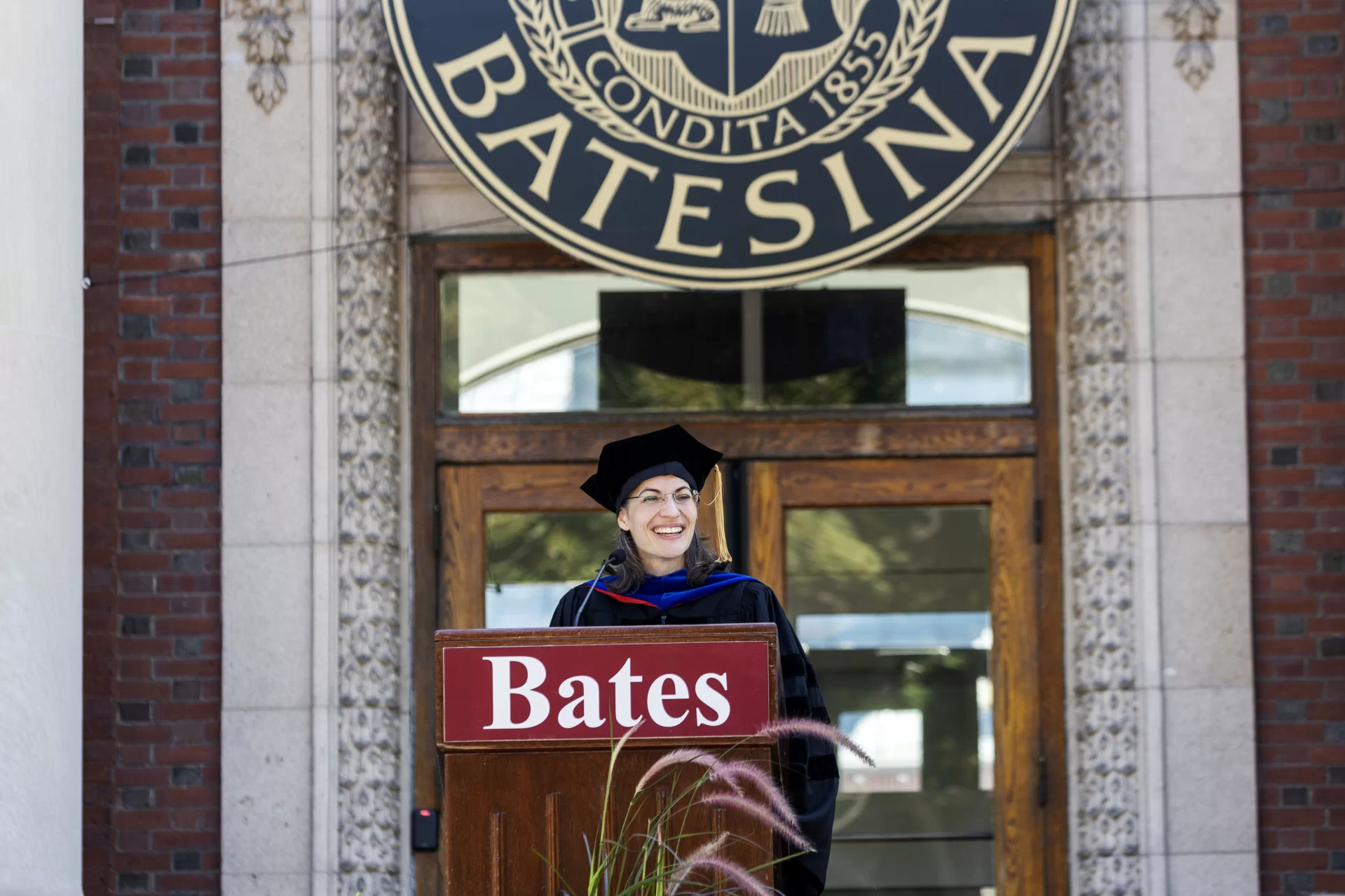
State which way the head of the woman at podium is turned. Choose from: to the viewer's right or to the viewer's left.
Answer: to the viewer's right

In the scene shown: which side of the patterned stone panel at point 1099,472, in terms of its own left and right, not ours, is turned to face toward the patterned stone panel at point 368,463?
right

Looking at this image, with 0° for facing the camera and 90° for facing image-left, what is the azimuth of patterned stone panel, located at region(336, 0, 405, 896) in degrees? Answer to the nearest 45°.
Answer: approximately 0°

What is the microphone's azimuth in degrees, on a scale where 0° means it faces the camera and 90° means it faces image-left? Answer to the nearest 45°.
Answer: approximately 225°

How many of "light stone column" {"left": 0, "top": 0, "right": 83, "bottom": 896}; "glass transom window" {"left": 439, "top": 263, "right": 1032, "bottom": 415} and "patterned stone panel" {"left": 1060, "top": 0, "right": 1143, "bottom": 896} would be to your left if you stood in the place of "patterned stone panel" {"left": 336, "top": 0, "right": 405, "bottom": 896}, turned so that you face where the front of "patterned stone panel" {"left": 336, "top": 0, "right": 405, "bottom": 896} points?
2

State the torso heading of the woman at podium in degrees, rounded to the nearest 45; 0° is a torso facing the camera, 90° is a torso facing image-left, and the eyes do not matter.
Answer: approximately 0°

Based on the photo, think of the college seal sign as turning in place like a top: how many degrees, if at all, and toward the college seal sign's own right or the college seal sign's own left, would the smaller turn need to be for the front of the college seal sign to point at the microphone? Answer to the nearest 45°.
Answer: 0° — it already faces it

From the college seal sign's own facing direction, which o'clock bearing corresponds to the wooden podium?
The wooden podium is roughly at 12 o'clock from the college seal sign.
